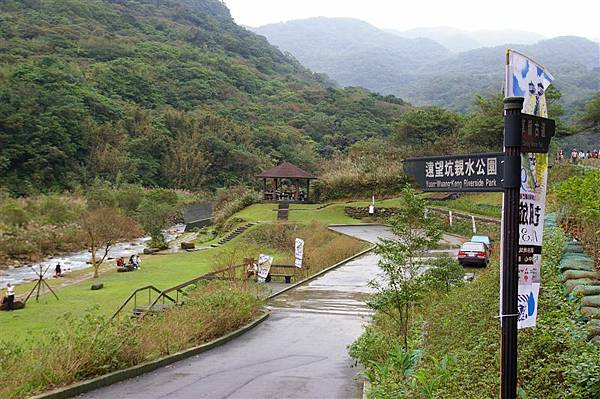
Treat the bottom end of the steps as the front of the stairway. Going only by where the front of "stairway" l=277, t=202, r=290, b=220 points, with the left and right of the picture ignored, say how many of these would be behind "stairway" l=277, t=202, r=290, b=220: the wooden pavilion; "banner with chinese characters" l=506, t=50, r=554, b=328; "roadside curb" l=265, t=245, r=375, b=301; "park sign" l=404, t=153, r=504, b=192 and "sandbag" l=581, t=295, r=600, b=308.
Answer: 1

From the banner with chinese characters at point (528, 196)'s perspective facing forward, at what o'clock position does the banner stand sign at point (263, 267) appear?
The banner stand sign is roughly at 5 o'clock from the banner with chinese characters.

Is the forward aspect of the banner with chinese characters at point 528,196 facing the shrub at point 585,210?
no

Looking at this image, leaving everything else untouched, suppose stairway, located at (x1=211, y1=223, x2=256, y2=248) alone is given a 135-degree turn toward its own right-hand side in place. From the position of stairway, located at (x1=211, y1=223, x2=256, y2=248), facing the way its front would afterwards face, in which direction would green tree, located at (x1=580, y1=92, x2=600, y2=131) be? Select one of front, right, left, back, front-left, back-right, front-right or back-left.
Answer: right

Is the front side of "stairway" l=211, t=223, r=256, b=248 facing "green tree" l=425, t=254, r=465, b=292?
no

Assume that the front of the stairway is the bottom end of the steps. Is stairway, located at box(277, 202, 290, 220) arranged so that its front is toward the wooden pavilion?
no

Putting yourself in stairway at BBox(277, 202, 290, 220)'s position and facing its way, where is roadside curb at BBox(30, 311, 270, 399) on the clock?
The roadside curb is roughly at 12 o'clock from the stairway.

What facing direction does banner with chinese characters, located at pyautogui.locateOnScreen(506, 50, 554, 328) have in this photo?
toward the camera

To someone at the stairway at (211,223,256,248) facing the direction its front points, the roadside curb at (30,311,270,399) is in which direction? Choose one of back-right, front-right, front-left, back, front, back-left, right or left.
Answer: front-left

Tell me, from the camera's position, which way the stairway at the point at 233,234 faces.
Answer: facing the viewer and to the left of the viewer

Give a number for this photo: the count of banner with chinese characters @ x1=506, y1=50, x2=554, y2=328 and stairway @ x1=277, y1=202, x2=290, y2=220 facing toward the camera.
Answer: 2

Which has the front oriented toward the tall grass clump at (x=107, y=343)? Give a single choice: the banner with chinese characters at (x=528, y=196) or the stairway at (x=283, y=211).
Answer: the stairway

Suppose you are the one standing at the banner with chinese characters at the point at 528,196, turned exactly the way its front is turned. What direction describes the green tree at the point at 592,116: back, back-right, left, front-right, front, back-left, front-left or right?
back

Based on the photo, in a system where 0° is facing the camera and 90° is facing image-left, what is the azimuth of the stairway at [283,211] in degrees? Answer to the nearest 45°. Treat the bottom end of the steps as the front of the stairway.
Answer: approximately 0°

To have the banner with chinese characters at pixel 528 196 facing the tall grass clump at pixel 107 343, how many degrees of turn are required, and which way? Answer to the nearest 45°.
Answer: approximately 135° to its right

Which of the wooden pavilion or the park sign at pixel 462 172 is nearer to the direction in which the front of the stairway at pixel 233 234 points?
the park sign

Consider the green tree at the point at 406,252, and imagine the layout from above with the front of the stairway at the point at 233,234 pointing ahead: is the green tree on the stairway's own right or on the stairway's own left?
on the stairway's own left

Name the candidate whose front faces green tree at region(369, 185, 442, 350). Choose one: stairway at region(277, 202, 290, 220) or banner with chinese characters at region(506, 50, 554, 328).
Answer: the stairway

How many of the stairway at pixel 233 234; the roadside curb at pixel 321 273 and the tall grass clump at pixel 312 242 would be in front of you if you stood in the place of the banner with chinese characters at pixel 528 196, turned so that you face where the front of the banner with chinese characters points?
0

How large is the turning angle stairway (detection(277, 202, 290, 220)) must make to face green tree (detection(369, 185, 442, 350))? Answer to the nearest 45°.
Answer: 0° — it already faces it

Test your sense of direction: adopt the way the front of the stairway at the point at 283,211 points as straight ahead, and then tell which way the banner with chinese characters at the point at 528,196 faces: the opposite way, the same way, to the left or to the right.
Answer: the same way
